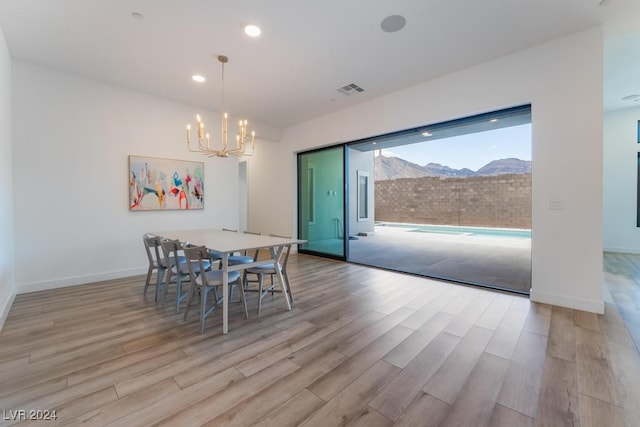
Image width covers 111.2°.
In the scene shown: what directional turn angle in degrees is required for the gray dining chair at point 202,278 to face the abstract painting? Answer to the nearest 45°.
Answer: approximately 45° to its left

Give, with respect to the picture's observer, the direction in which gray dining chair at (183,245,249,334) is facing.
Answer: facing away from the viewer and to the right of the viewer

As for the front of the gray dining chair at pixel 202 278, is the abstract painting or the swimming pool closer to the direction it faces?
the swimming pool
